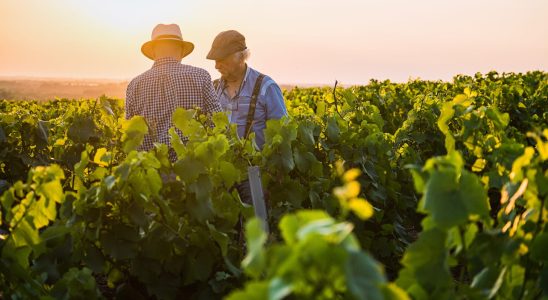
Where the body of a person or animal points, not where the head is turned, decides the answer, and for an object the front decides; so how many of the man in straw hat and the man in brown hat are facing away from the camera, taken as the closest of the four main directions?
1

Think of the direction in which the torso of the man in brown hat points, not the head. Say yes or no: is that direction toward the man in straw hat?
yes

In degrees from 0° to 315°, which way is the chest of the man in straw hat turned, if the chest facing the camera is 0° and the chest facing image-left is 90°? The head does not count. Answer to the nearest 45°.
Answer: approximately 180°

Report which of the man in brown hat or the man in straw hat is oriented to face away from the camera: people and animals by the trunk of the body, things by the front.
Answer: the man in straw hat

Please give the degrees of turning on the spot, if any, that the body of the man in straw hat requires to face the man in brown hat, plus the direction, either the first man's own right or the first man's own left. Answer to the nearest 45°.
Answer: approximately 45° to the first man's own right

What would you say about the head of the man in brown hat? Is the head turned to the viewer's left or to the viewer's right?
to the viewer's left

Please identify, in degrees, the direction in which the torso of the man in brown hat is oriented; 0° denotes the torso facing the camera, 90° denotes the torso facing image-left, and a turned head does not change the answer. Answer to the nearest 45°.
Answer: approximately 45°

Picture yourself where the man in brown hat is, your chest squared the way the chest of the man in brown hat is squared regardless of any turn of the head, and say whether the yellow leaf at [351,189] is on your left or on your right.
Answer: on your left

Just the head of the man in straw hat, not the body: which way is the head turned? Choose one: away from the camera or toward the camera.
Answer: away from the camera

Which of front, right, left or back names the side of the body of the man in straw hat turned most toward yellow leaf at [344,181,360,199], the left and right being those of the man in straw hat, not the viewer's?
back

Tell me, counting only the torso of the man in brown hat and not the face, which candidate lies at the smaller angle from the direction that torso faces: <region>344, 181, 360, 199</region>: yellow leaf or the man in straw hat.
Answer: the man in straw hat

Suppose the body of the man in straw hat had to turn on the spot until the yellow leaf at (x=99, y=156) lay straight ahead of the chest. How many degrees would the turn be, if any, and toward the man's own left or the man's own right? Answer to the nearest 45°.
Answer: approximately 180°
